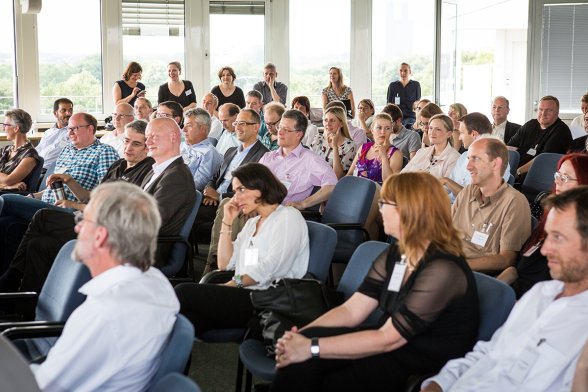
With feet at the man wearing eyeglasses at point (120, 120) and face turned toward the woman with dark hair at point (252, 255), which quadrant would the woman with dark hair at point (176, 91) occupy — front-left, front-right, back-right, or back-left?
back-left

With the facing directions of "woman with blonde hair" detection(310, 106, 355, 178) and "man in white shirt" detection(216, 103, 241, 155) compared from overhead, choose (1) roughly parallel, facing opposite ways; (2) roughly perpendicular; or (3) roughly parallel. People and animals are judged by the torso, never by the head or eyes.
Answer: roughly parallel

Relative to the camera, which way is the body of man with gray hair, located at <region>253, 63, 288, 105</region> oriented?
toward the camera

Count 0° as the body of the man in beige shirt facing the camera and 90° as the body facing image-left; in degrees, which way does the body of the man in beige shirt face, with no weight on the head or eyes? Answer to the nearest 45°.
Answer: approximately 45°

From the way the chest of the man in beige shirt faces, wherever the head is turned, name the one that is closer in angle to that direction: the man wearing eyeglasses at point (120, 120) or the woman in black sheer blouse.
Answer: the woman in black sheer blouse

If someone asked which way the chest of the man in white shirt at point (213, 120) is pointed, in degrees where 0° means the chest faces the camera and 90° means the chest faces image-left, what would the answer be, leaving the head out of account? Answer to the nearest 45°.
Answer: approximately 45°

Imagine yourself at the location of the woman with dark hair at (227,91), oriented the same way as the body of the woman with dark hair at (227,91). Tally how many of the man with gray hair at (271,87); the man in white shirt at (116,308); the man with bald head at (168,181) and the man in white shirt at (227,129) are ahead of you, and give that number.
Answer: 3

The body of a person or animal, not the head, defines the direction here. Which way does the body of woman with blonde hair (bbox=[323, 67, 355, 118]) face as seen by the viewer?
toward the camera

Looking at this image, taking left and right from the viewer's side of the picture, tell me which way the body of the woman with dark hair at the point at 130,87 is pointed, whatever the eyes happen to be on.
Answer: facing the viewer and to the right of the viewer

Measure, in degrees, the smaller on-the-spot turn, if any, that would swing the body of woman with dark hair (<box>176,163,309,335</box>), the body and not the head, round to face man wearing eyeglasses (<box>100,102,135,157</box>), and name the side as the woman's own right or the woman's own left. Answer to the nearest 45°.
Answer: approximately 90° to the woman's own right

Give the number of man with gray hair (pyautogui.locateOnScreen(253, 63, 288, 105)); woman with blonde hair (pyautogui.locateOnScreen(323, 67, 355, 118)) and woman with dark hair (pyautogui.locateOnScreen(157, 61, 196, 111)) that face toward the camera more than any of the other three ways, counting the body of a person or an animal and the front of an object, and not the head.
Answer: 3

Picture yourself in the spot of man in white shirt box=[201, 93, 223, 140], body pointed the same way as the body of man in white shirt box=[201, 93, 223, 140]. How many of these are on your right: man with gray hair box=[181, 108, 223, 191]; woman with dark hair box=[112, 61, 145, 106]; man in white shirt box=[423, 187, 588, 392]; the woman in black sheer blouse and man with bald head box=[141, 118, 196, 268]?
1

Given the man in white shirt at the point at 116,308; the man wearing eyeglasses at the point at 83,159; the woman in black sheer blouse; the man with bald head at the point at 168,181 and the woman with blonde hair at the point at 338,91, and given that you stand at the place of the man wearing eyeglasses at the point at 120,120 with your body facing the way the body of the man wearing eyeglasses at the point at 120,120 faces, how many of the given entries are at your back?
1

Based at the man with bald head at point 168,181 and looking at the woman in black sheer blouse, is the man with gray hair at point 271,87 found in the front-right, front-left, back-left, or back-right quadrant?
back-left

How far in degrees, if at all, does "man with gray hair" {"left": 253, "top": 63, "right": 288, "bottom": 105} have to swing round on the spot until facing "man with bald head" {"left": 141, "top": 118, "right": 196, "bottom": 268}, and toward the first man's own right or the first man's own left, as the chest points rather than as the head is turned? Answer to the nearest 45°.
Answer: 0° — they already face them
